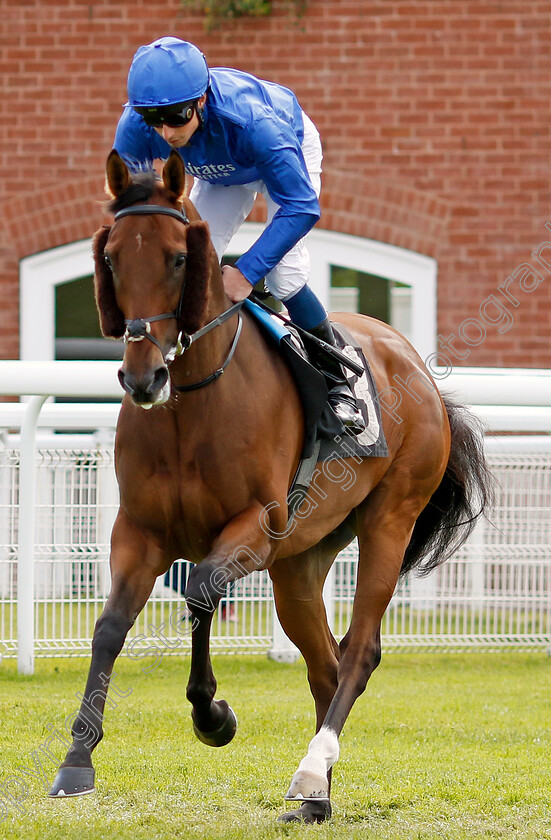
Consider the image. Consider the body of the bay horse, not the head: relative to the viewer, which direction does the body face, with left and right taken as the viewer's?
facing the viewer and to the left of the viewer

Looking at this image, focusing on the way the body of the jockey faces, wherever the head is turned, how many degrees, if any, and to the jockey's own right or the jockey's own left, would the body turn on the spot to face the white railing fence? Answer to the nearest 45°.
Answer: approximately 135° to the jockey's own right

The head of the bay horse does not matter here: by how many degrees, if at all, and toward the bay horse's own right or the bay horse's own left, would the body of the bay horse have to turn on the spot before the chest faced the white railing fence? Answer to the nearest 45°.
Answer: approximately 135° to the bay horse's own right
